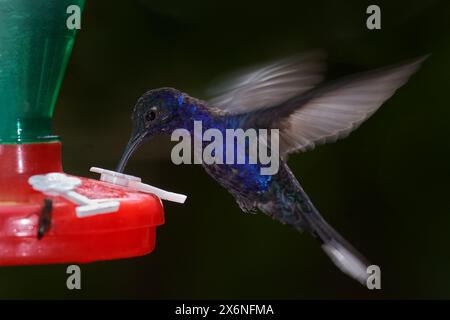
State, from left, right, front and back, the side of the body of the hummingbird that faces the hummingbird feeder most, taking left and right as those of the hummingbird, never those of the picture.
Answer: front

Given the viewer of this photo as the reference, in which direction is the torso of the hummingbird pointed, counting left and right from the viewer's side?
facing to the left of the viewer
